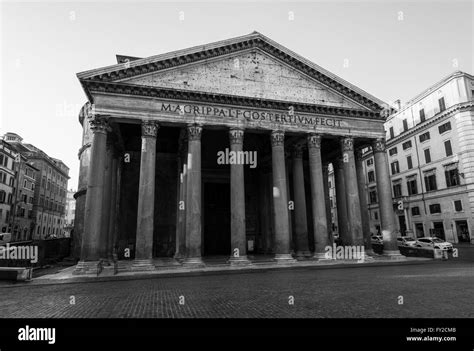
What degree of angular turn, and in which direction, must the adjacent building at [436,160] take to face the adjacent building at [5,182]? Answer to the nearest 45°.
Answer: approximately 45° to its right

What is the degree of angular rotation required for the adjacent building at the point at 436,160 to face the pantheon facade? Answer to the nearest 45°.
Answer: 0° — it already faces it

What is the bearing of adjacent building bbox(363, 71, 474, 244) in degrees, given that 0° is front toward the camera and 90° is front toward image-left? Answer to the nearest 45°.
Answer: approximately 45°
